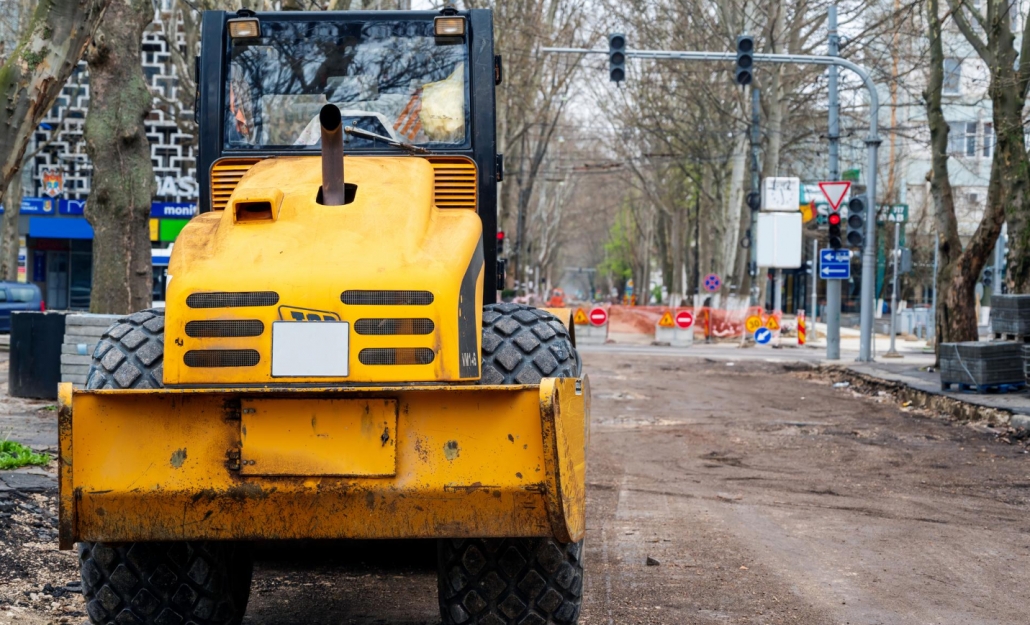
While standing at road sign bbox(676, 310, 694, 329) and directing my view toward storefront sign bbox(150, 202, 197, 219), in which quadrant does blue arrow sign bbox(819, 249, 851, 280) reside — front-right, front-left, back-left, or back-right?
back-left

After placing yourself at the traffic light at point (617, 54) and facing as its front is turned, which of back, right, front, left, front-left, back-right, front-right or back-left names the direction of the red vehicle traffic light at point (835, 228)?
back-left

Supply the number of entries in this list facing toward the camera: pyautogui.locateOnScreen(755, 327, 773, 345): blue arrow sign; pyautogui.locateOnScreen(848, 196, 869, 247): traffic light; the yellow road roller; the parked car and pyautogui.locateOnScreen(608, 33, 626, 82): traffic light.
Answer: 3

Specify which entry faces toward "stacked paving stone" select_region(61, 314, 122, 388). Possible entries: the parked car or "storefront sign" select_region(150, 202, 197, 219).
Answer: the storefront sign

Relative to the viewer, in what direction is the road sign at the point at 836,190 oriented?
toward the camera

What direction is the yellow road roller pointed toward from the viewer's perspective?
away from the camera

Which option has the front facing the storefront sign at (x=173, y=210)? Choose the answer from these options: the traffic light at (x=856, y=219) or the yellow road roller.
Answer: the yellow road roller

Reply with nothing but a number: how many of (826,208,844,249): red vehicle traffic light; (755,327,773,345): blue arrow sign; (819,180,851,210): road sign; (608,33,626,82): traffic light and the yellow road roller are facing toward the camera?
4

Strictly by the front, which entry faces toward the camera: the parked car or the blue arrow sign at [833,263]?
the blue arrow sign

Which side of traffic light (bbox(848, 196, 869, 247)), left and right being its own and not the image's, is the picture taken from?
front

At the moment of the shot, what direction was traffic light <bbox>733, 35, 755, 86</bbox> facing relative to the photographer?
facing the viewer

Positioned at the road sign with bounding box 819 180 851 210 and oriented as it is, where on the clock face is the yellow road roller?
The yellow road roller is roughly at 12 o'clock from the road sign.

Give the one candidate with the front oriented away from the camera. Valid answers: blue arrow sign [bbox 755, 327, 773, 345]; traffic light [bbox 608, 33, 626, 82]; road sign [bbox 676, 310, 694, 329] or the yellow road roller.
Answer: the yellow road roller

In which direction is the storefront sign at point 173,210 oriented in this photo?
toward the camera
